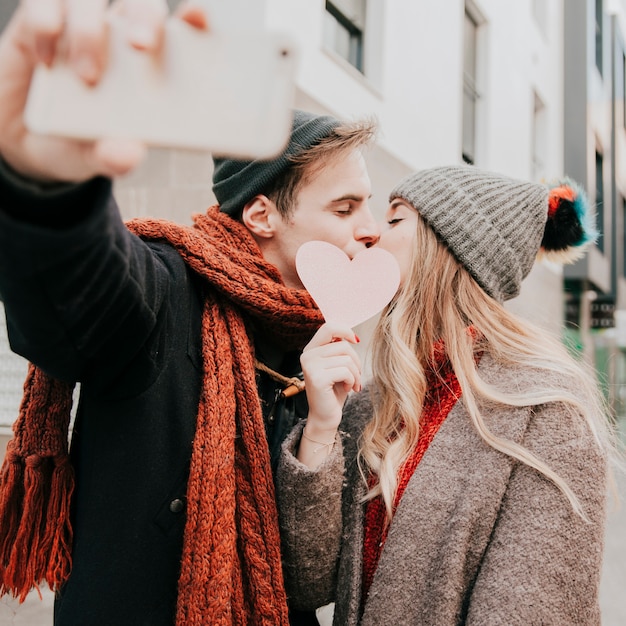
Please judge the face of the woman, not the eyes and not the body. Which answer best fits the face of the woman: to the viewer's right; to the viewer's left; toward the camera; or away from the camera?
to the viewer's left

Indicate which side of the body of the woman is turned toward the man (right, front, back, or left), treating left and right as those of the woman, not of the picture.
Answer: front
